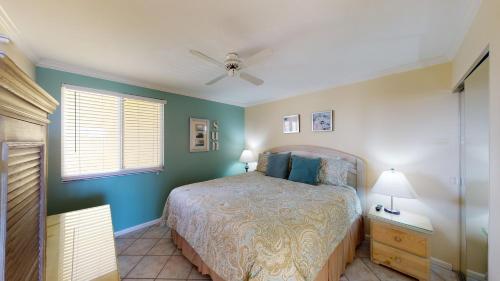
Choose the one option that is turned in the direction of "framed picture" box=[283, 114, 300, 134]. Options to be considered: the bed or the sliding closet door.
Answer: the sliding closet door

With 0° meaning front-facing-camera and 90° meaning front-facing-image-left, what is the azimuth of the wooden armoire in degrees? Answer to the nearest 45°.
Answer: approximately 270°

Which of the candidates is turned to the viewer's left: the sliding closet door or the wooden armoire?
the sliding closet door

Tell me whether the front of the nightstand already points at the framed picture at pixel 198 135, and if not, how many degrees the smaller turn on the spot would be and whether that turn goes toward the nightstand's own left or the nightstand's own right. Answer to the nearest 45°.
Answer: approximately 45° to the nightstand's own right

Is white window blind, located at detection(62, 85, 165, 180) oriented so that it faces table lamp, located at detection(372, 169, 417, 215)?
yes

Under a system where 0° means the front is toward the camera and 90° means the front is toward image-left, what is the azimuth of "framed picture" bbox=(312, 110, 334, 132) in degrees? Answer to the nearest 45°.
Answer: approximately 45°

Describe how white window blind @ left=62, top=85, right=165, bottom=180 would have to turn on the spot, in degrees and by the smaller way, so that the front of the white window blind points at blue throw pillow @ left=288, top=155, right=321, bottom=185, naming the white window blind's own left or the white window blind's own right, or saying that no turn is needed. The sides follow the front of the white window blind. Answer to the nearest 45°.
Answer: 0° — it already faces it

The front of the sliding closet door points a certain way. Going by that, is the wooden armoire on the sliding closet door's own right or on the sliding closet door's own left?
on the sliding closet door's own left

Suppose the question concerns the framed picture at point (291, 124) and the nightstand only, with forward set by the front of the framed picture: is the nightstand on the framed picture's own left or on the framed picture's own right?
on the framed picture's own left
